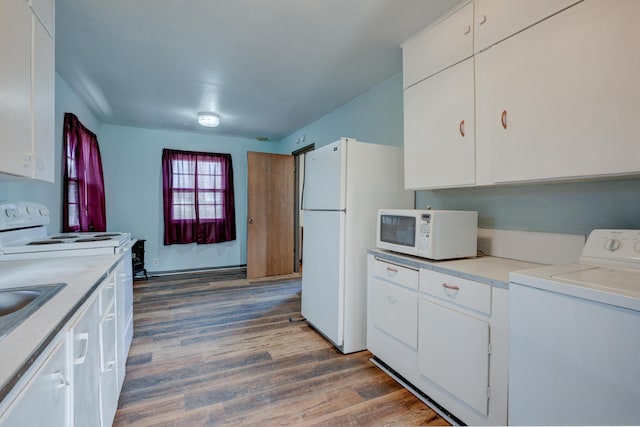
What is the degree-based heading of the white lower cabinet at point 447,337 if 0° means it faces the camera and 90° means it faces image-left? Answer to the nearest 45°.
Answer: approximately 45°

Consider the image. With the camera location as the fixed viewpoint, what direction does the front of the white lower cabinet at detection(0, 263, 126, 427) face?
facing to the right of the viewer

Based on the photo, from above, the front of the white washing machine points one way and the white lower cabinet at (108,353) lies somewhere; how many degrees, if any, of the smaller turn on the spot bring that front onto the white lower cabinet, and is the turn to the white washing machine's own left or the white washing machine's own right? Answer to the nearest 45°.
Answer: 0° — it already faces it

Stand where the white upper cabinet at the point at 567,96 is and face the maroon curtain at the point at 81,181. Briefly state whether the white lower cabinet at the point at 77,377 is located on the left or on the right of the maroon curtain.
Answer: left

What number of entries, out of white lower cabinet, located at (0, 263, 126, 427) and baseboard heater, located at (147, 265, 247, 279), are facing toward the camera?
1

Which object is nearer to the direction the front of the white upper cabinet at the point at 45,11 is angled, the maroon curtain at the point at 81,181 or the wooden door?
the wooden door

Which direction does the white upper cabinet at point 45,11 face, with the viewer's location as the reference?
facing to the right of the viewer

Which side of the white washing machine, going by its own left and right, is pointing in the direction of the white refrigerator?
right

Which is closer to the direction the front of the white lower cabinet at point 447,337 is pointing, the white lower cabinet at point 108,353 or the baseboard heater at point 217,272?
the white lower cabinet

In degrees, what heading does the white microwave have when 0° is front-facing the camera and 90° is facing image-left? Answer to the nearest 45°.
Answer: approximately 45°

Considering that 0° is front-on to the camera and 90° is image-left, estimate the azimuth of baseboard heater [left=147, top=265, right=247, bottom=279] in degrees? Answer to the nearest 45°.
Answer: approximately 0°
